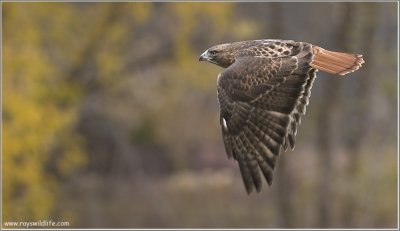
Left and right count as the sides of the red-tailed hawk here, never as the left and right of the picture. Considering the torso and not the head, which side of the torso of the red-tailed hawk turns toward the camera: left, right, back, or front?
left
